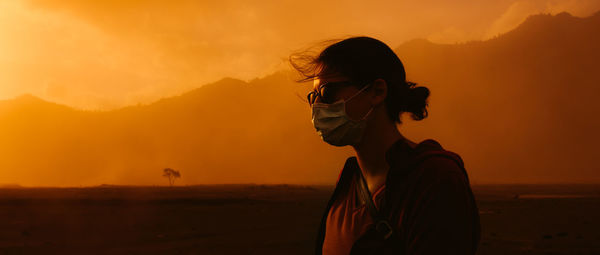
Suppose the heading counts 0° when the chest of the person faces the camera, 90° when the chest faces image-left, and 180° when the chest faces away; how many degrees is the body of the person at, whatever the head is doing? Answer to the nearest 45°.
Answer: approximately 45°

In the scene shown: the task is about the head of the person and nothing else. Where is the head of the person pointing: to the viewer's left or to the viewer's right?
to the viewer's left
